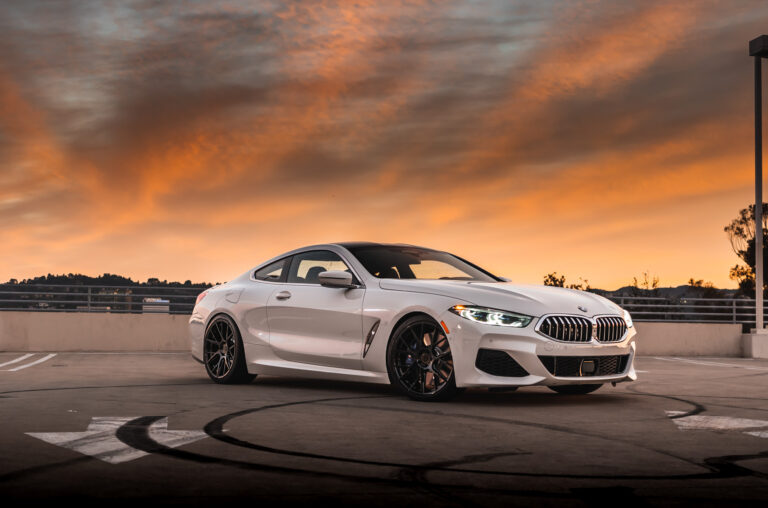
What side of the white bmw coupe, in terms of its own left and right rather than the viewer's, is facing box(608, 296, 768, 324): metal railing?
left

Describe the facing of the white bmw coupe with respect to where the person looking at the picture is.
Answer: facing the viewer and to the right of the viewer

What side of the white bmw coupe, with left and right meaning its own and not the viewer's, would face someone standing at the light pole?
left
